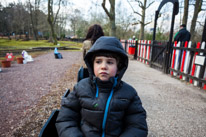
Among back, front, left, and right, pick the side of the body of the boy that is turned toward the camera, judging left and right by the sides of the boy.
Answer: front

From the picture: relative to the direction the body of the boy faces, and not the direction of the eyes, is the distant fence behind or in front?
behind
